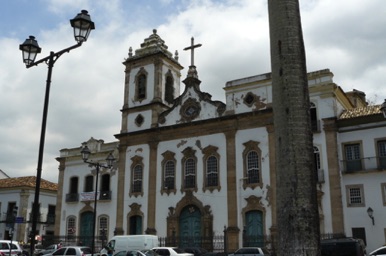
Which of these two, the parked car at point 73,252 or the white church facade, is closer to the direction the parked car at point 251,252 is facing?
the parked car

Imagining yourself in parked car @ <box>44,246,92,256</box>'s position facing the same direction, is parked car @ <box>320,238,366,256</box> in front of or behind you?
behind

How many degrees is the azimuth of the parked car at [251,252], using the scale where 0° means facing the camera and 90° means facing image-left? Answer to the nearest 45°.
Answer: approximately 90°

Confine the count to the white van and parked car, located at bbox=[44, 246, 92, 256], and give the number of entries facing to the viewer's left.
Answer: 2

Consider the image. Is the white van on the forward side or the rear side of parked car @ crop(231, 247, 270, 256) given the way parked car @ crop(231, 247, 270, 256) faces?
on the forward side

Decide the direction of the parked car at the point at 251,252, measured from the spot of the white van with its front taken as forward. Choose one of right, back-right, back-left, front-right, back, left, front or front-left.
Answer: back-left

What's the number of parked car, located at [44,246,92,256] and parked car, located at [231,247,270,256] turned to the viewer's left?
2

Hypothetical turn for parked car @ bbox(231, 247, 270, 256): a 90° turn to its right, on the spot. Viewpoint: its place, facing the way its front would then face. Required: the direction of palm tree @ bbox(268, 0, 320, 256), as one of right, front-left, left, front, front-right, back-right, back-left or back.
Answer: back

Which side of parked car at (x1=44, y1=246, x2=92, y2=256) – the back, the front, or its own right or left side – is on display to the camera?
left

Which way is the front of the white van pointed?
to the viewer's left

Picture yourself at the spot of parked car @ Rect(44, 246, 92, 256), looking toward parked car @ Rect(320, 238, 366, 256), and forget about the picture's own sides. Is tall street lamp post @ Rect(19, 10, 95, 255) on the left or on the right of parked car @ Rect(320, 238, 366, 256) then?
right

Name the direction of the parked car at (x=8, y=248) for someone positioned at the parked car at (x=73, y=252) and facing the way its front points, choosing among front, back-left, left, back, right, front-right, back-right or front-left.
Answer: front-right
